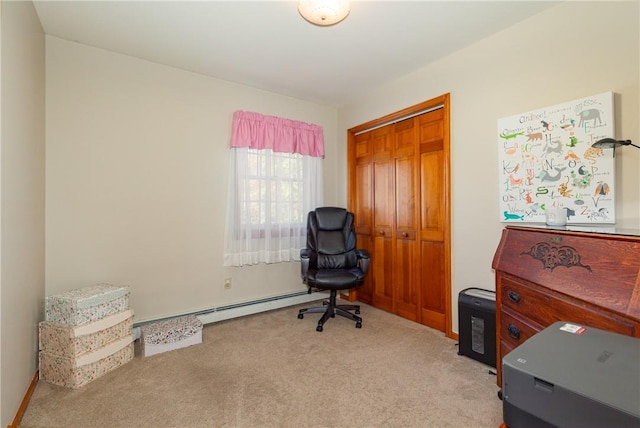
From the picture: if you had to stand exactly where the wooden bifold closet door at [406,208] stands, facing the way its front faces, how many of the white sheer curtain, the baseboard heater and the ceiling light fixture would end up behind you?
0

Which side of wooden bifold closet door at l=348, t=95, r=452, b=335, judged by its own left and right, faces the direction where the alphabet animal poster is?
left

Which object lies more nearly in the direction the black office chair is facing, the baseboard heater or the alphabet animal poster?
the alphabet animal poster

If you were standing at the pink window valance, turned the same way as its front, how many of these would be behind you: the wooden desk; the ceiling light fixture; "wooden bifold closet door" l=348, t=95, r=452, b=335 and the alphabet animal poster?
0

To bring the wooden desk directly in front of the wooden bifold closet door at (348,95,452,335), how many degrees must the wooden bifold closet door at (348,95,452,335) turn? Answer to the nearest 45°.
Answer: approximately 90° to its left

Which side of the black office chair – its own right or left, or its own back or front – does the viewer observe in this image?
front

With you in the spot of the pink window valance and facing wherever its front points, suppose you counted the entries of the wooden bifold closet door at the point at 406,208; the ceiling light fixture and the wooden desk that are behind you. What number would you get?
0

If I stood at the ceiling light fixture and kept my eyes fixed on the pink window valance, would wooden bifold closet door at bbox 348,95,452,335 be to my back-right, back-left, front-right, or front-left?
front-right

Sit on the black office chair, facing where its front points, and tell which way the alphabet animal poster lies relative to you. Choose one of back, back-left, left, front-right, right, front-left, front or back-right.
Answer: front-left

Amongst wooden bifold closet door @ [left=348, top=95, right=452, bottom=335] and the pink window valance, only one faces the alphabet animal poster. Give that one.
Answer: the pink window valance

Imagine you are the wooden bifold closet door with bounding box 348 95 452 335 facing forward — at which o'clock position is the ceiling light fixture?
The ceiling light fixture is roughly at 11 o'clock from the wooden bifold closet door.

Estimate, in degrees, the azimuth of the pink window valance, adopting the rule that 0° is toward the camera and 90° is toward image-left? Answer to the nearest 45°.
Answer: approximately 315°

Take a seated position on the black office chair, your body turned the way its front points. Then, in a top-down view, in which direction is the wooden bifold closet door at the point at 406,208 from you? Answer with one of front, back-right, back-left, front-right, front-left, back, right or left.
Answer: left

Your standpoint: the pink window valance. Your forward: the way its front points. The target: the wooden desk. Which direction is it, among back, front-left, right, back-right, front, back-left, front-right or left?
front

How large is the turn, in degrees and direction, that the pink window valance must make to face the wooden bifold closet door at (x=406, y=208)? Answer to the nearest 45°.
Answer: approximately 45° to its left

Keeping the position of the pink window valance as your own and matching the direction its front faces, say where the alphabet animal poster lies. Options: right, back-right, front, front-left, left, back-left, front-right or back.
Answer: front

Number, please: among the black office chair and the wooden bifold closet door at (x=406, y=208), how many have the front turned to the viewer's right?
0

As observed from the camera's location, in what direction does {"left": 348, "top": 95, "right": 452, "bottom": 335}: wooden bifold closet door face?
facing the viewer and to the left of the viewer

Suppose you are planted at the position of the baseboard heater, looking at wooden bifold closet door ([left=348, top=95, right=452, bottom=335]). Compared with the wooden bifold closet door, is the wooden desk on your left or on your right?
right

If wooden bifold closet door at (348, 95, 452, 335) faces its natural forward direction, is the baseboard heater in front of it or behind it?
in front

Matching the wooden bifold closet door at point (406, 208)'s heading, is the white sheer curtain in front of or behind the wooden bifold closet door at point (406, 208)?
in front
